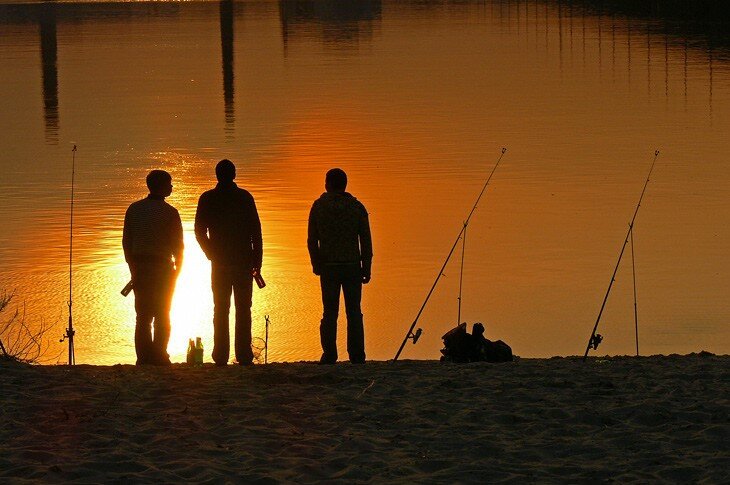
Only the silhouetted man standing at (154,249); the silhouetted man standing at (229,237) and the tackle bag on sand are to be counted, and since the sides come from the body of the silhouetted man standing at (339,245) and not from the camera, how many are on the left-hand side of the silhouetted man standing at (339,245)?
2

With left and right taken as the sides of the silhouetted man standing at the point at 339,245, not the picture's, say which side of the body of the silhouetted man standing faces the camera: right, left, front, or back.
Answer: back

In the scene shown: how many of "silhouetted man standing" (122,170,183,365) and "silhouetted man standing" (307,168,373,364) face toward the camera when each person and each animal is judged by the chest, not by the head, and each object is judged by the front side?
0

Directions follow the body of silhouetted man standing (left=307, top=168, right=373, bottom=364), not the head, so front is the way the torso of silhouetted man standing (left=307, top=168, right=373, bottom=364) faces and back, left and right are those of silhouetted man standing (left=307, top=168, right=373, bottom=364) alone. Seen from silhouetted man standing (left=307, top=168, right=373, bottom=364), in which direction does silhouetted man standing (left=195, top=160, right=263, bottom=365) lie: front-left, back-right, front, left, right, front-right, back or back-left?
left

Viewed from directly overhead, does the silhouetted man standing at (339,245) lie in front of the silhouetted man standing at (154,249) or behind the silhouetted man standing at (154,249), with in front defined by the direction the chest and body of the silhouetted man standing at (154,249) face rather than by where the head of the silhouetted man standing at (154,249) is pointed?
in front

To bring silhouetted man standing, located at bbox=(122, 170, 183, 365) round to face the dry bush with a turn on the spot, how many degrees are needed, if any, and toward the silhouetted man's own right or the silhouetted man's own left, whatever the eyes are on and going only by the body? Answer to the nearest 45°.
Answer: approximately 45° to the silhouetted man's own left

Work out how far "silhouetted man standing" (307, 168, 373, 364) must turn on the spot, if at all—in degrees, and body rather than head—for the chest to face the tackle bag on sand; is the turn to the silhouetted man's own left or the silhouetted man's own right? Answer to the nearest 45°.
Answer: approximately 45° to the silhouetted man's own right

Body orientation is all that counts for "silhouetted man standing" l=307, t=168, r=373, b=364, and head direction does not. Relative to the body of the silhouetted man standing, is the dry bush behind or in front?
in front

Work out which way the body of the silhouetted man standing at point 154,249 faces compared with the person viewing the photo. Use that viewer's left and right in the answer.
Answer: facing away from the viewer and to the right of the viewer

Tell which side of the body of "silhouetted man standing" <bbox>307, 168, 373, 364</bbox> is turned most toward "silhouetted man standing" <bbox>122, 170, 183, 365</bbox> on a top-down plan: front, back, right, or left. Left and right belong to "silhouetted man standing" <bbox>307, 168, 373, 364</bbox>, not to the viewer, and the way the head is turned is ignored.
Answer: left
